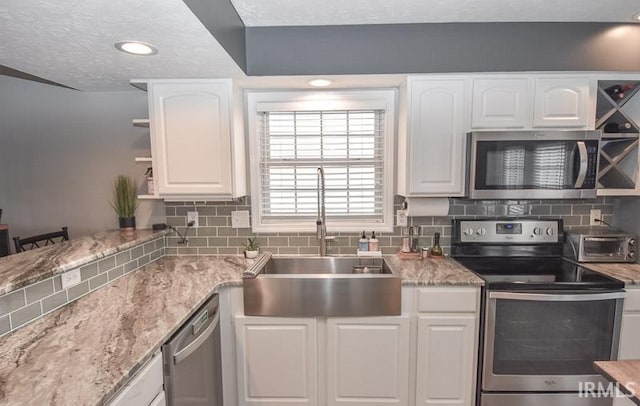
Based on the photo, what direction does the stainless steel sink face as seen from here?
toward the camera

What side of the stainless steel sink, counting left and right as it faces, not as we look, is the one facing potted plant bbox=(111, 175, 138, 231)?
right

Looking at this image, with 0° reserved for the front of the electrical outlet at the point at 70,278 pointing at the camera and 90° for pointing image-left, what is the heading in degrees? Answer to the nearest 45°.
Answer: approximately 315°

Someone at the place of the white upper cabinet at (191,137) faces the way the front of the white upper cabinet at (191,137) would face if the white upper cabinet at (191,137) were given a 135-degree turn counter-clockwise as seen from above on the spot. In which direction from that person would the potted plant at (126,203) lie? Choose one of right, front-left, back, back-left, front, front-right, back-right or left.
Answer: left

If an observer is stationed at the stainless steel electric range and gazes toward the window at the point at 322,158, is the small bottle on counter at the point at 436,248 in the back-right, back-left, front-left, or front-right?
front-right

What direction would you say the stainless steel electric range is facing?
toward the camera

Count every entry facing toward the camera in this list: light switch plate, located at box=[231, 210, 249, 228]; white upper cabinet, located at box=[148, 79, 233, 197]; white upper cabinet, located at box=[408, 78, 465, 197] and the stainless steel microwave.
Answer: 4

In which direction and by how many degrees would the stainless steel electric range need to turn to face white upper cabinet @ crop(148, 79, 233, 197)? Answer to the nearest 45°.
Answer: approximately 45° to its right

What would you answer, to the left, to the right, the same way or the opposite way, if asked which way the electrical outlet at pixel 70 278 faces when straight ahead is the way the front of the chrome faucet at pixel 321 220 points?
to the left

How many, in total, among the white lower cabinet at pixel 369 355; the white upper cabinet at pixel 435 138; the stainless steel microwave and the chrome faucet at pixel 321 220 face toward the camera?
4

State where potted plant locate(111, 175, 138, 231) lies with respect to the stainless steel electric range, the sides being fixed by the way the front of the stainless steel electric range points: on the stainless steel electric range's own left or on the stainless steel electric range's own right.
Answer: on the stainless steel electric range's own right

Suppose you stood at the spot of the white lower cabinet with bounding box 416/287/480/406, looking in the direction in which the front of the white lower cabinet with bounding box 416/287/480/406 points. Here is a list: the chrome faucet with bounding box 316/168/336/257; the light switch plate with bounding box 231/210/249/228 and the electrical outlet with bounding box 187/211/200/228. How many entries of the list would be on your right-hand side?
3

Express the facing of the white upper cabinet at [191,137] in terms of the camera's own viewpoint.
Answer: facing the viewer

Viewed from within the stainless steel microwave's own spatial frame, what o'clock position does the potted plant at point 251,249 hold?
The potted plant is roughly at 2 o'clock from the stainless steel microwave.
